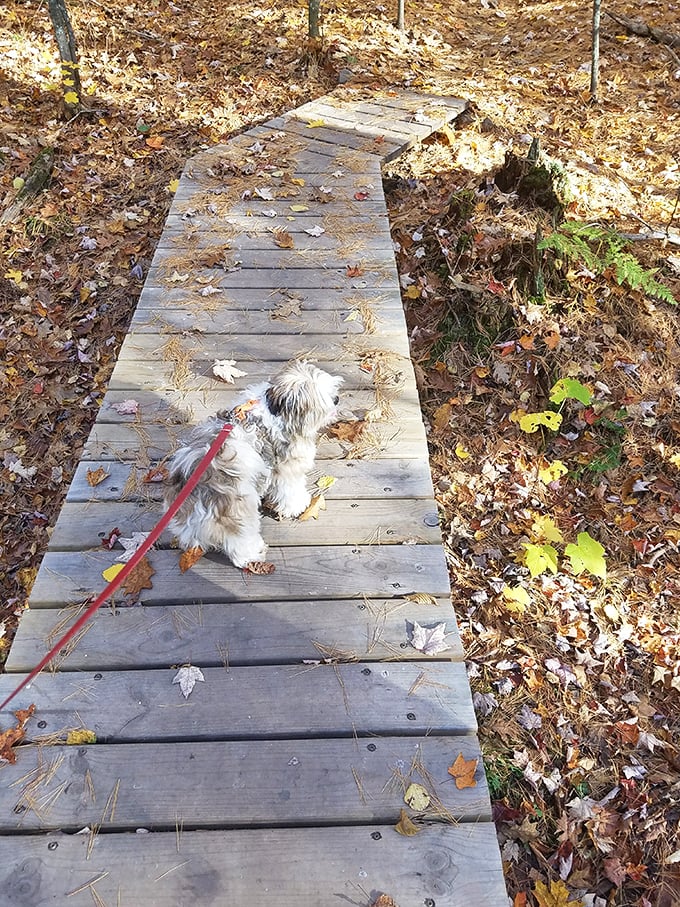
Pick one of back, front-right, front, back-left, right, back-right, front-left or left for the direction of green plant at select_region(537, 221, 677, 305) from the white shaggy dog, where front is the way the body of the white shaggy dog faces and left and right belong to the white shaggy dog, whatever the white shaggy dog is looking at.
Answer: front

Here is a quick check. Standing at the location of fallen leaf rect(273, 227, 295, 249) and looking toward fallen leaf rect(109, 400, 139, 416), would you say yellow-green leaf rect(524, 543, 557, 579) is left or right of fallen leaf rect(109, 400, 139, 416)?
left

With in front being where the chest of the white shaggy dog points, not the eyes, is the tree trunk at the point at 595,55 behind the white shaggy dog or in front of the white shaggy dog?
in front

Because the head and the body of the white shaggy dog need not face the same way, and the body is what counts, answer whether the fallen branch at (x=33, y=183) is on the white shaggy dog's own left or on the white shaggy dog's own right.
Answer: on the white shaggy dog's own left

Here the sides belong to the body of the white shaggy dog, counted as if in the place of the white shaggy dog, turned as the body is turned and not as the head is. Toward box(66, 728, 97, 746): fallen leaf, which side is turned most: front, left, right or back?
back

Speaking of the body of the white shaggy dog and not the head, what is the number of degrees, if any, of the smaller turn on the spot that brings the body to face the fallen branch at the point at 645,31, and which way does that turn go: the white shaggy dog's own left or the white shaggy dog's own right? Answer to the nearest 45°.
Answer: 0° — it already faces it

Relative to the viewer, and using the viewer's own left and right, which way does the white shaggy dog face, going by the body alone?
facing away from the viewer and to the right of the viewer

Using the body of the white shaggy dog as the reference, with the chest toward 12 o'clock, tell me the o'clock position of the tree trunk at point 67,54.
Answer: The tree trunk is roughly at 10 o'clock from the white shaggy dog.

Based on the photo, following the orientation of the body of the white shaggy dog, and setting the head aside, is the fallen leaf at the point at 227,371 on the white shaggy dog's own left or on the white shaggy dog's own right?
on the white shaggy dog's own left

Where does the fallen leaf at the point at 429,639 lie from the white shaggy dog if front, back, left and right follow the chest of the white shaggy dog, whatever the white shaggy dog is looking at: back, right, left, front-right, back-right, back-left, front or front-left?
right

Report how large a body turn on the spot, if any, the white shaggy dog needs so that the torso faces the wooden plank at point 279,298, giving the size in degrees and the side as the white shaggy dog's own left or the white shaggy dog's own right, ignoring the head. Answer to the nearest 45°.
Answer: approximately 45° to the white shaggy dog's own left

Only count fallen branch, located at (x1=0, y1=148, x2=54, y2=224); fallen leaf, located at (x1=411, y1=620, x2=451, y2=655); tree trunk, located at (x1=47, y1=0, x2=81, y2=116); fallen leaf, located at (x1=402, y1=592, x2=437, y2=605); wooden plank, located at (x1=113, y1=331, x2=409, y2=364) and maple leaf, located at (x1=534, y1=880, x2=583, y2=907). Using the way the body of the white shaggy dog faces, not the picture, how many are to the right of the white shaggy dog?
3
